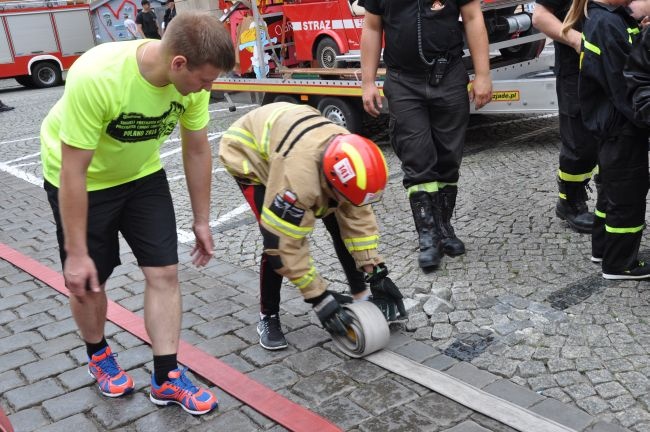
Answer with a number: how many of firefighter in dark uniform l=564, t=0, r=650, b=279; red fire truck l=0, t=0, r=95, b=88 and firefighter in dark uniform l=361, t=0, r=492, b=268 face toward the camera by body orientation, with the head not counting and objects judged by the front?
1

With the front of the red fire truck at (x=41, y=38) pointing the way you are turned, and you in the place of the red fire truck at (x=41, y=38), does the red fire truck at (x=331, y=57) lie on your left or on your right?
on your left

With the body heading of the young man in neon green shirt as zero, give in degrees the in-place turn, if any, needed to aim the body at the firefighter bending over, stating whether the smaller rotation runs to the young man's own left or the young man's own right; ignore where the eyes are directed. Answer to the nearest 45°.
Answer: approximately 45° to the young man's own left

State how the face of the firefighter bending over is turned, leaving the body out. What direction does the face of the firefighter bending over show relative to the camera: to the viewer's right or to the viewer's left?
to the viewer's right

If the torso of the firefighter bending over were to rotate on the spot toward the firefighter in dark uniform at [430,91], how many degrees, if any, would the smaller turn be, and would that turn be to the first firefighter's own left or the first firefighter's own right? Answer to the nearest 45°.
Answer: approximately 90° to the first firefighter's own left

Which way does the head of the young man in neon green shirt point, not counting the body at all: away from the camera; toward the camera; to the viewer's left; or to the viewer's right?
to the viewer's right

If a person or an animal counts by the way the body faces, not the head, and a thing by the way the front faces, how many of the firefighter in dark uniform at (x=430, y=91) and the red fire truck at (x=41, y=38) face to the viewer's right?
0

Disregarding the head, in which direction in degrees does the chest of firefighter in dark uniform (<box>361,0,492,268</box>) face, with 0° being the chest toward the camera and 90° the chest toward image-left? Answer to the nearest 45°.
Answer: approximately 0°

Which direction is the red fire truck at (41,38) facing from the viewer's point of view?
to the viewer's left

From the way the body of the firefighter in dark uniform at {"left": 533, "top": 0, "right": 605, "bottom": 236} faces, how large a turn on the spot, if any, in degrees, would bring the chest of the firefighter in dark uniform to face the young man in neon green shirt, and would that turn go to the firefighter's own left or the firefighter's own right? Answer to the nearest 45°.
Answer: approximately 90° to the firefighter's own right
